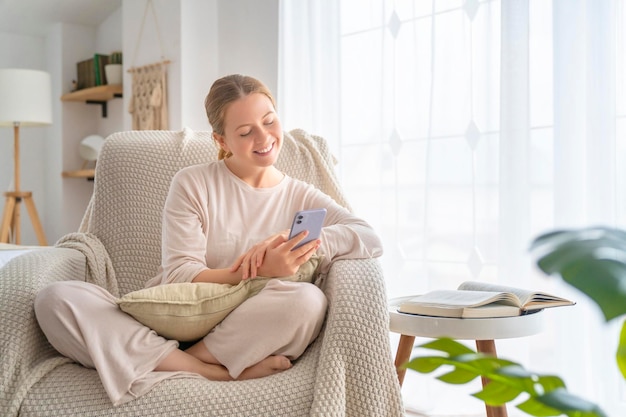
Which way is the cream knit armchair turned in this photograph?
toward the camera

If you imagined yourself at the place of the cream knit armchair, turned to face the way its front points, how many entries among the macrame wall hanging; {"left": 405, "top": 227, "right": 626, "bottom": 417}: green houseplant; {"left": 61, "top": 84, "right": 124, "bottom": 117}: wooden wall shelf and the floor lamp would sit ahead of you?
1

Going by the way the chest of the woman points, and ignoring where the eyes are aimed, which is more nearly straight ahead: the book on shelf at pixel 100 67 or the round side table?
the round side table

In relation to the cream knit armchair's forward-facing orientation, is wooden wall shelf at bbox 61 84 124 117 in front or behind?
behind

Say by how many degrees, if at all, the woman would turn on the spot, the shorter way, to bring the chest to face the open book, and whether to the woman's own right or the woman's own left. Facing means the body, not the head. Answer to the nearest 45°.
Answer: approximately 90° to the woman's own left

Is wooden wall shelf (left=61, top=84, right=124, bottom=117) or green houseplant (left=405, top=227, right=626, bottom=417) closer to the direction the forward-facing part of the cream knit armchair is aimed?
the green houseplant

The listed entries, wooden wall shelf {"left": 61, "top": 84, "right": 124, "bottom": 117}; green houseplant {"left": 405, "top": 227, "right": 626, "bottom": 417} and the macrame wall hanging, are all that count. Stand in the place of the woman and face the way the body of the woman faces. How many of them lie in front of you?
1

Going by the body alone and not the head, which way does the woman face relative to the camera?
toward the camera

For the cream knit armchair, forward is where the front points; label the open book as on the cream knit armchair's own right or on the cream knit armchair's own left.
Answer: on the cream knit armchair's own left

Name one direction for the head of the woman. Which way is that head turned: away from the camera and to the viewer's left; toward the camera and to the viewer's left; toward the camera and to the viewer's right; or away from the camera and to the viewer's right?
toward the camera and to the viewer's right

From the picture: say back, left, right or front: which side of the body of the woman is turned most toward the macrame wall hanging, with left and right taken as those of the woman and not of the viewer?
back

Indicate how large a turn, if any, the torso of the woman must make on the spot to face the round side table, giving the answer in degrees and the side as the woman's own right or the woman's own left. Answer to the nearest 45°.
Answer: approximately 90° to the woman's own left

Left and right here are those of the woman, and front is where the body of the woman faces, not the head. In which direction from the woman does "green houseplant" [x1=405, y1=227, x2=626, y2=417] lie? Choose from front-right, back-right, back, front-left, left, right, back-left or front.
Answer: front

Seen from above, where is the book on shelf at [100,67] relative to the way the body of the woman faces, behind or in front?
behind

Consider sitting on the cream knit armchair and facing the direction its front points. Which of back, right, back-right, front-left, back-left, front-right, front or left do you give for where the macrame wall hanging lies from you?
back

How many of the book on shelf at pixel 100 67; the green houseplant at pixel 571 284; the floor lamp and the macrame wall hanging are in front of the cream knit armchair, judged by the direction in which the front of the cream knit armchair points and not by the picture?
1

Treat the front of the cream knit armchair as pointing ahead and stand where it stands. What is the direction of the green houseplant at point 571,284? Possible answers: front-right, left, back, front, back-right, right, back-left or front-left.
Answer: front
